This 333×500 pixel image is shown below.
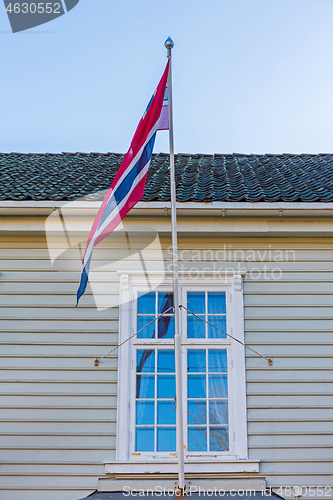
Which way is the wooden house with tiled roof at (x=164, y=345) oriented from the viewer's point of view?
toward the camera

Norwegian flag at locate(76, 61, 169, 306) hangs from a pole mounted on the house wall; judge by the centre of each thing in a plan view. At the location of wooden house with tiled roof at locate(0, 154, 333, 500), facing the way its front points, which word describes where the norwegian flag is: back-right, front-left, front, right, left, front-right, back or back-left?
front
